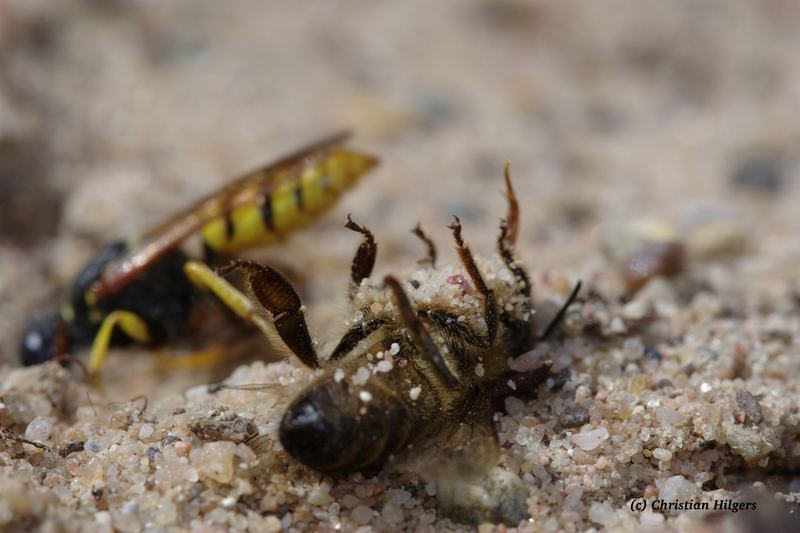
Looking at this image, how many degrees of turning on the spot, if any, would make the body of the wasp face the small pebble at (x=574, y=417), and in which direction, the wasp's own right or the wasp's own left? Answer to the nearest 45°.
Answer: approximately 135° to the wasp's own left

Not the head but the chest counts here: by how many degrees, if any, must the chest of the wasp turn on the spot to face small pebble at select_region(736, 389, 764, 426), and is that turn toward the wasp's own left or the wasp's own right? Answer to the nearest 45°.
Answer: approximately 135° to the wasp's own left

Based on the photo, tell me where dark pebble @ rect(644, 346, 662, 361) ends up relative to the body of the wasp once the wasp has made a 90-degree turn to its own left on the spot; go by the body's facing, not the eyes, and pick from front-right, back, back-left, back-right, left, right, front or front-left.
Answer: front-left

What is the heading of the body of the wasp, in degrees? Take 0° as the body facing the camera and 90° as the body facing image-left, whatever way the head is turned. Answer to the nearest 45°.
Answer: approximately 90°

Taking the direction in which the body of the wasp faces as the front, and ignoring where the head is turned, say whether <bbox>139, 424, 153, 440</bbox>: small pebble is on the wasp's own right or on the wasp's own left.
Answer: on the wasp's own left

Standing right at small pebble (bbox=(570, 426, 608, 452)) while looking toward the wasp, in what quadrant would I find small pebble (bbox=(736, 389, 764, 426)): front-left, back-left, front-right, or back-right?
back-right

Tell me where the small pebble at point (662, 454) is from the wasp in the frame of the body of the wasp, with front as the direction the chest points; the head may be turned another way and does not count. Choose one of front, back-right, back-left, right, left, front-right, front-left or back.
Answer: back-left

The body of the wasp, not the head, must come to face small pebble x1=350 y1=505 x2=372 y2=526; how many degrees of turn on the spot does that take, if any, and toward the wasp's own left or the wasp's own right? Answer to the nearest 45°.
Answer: approximately 135° to the wasp's own left

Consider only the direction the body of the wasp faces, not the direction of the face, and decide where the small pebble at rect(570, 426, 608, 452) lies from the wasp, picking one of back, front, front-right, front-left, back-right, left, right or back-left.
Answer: back-left
